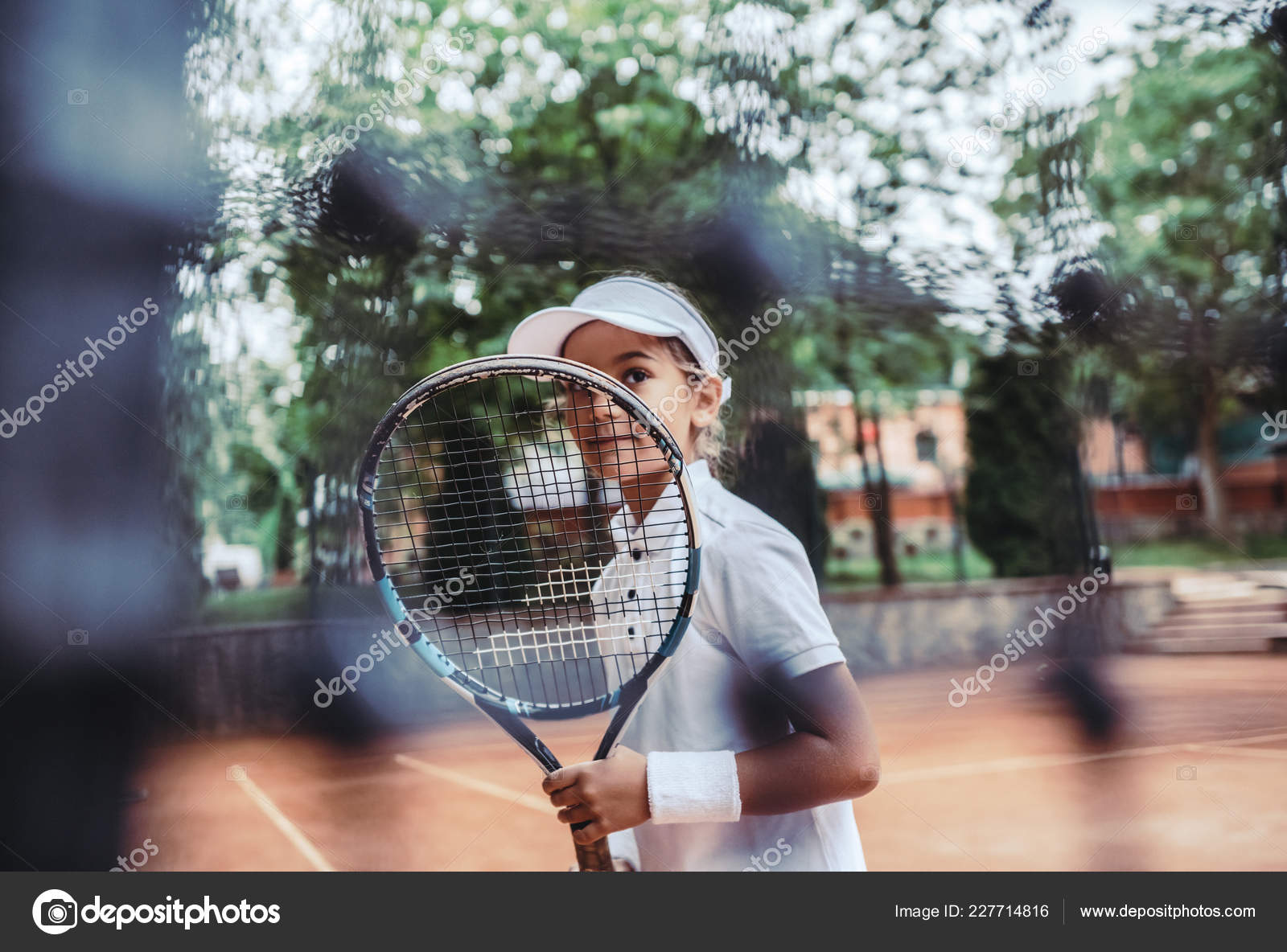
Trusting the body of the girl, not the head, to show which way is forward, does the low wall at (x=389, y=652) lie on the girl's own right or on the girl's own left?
on the girl's own right

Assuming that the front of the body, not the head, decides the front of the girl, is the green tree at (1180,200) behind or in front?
behind

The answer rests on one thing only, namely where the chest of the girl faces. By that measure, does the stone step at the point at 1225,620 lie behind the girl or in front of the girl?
behind

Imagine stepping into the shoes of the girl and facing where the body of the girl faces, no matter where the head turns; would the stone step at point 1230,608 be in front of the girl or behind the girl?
behind

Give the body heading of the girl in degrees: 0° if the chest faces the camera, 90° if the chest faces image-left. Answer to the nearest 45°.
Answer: approximately 45°

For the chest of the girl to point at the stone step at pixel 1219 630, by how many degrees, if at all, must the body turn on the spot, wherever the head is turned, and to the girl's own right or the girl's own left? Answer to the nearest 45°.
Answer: approximately 180°
